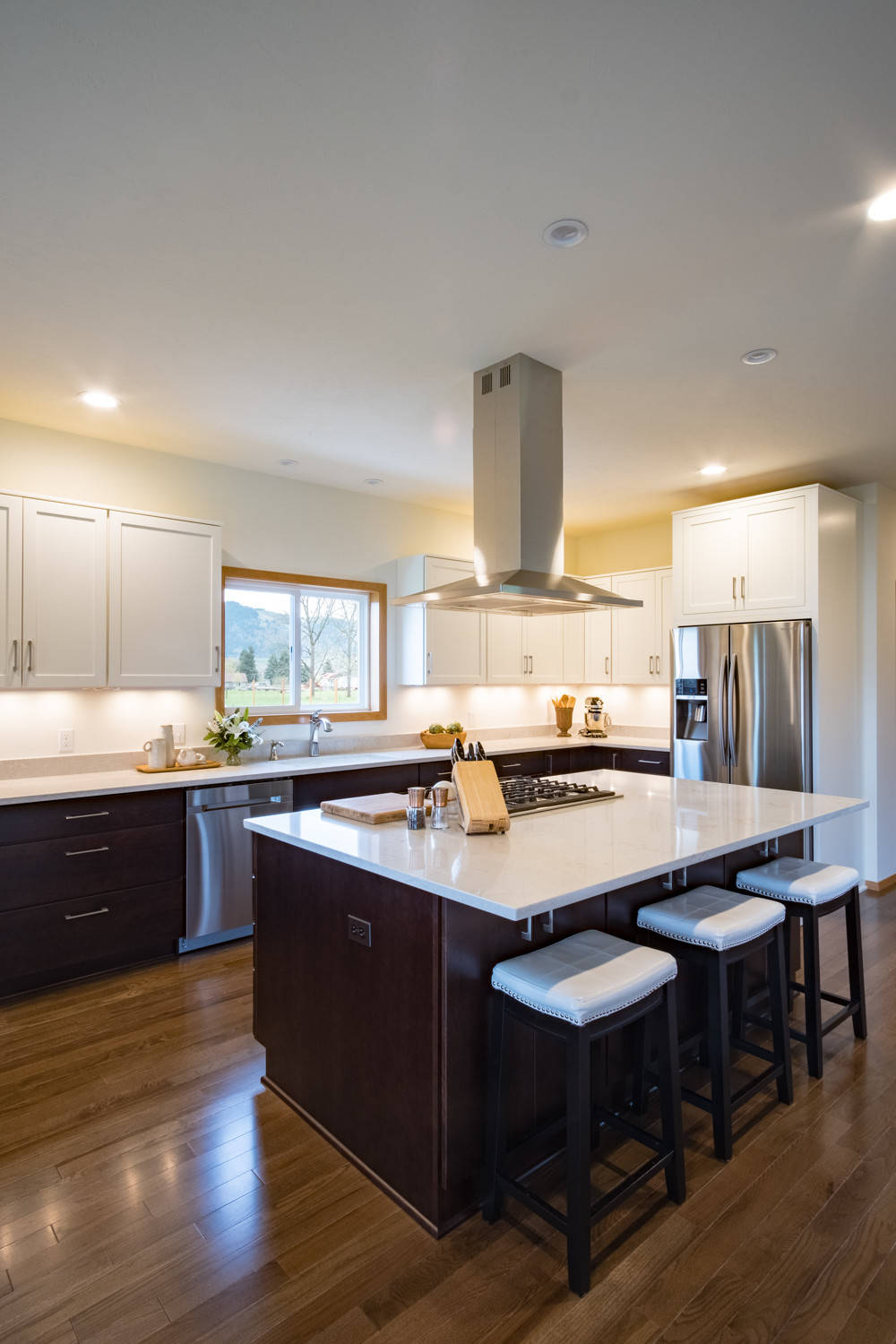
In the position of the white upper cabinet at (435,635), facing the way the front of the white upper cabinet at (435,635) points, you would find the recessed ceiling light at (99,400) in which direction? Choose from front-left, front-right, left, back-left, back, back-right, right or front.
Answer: right

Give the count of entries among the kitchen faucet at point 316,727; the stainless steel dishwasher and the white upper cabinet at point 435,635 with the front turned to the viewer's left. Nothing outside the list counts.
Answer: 0

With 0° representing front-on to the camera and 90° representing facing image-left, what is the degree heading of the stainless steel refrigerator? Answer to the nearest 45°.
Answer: approximately 45°

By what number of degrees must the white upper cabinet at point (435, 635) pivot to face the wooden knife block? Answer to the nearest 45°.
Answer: approximately 45° to its right

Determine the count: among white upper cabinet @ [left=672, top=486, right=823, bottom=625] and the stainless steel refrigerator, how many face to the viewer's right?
0

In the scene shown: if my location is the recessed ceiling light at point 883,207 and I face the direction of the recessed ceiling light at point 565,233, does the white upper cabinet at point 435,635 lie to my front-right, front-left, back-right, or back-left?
front-right

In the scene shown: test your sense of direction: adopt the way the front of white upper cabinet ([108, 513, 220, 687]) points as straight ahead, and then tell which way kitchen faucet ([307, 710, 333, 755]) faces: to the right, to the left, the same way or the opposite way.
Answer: the same way

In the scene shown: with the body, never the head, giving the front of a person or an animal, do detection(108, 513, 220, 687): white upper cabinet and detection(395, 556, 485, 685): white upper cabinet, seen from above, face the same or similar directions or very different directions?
same or similar directions

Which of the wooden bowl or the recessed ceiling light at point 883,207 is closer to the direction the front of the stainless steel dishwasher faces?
the recessed ceiling light

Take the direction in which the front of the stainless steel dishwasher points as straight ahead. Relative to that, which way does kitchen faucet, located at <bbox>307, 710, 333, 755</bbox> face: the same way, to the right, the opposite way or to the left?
the same way

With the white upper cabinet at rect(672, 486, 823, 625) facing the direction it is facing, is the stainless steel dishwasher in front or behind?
in front

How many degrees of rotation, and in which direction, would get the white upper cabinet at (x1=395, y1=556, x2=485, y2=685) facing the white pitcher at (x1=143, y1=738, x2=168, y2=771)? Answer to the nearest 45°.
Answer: approximately 90° to its right

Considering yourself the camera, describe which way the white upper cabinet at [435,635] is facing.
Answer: facing the viewer and to the right of the viewer

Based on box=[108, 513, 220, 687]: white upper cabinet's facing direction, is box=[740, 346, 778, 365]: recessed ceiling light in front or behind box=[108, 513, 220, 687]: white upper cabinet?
in front

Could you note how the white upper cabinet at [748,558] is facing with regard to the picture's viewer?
facing the viewer and to the left of the viewer

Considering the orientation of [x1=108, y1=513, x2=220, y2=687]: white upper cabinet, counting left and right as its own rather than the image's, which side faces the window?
left
